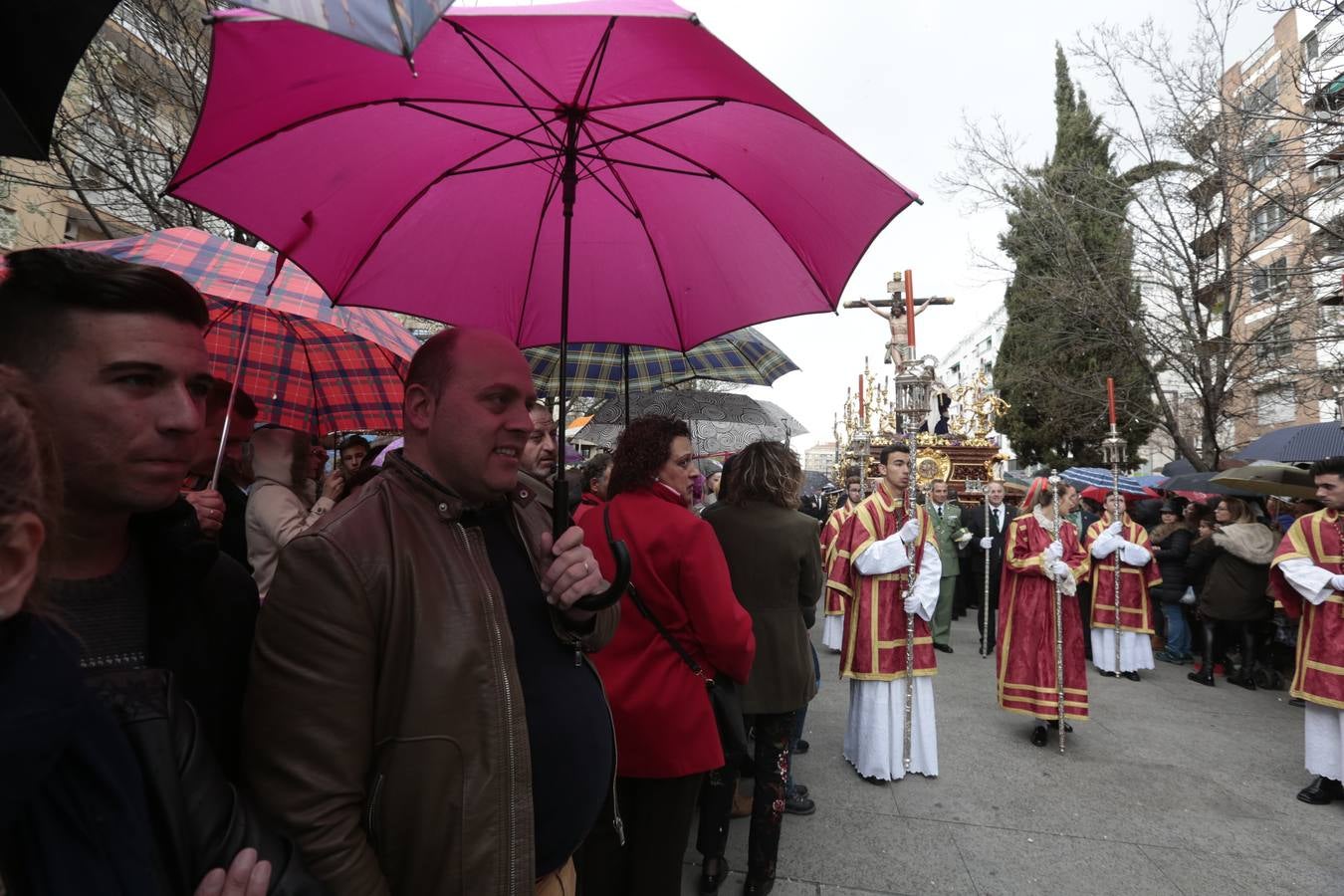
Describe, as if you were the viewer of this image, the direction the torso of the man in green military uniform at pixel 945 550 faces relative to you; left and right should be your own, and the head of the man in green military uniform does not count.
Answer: facing the viewer

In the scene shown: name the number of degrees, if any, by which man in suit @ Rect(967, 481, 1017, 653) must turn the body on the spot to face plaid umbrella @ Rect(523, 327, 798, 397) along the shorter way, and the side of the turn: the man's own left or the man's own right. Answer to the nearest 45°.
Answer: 0° — they already face it

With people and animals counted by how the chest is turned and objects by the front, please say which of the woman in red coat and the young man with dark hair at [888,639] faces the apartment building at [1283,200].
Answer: the woman in red coat

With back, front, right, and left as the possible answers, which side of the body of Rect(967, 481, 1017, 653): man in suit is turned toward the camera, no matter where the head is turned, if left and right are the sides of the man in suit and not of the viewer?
front

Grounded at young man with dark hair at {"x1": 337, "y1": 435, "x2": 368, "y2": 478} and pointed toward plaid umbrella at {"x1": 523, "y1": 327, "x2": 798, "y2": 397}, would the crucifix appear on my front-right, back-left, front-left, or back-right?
front-left

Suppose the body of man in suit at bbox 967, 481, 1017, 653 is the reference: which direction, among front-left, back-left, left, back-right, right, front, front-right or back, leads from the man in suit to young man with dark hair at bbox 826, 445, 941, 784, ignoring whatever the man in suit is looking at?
front

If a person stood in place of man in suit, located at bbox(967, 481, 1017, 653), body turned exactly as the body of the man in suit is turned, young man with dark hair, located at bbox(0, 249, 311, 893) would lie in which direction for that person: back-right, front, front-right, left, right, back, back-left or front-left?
front

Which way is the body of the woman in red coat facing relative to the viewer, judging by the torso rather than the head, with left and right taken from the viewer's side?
facing away from the viewer and to the right of the viewer

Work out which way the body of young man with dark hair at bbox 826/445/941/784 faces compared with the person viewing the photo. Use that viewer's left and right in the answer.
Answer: facing the viewer and to the right of the viewer

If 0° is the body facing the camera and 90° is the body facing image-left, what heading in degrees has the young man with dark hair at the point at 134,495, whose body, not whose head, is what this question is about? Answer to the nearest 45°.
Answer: approximately 315°

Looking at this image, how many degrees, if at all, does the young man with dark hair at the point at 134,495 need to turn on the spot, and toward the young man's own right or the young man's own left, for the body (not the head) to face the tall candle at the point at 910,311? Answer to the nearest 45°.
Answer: approximately 45° to the young man's own left

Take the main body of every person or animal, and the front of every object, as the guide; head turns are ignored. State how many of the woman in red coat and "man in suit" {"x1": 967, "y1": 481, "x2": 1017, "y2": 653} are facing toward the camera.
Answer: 1

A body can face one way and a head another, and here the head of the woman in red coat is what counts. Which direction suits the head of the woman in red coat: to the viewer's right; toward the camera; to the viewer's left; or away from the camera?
to the viewer's right

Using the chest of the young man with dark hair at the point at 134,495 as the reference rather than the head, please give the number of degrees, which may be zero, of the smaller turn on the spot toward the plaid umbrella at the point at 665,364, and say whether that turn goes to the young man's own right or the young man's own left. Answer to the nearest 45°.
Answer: approximately 90° to the young man's own left
